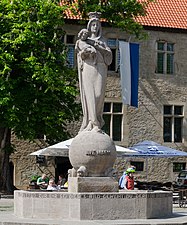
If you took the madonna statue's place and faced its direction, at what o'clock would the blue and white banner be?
The blue and white banner is roughly at 6 o'clock from the madonna statue.

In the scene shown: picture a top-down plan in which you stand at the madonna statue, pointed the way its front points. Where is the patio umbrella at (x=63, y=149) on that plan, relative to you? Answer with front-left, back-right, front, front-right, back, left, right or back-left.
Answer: back

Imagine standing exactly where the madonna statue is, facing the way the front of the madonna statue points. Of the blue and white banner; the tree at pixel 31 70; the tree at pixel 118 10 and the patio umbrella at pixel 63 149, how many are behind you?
4

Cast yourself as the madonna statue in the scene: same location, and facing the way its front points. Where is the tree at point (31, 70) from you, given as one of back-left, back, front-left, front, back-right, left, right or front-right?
back

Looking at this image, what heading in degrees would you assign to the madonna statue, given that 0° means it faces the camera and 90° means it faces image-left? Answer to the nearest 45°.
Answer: approximately 0°

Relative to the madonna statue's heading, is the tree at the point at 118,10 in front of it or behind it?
behind
